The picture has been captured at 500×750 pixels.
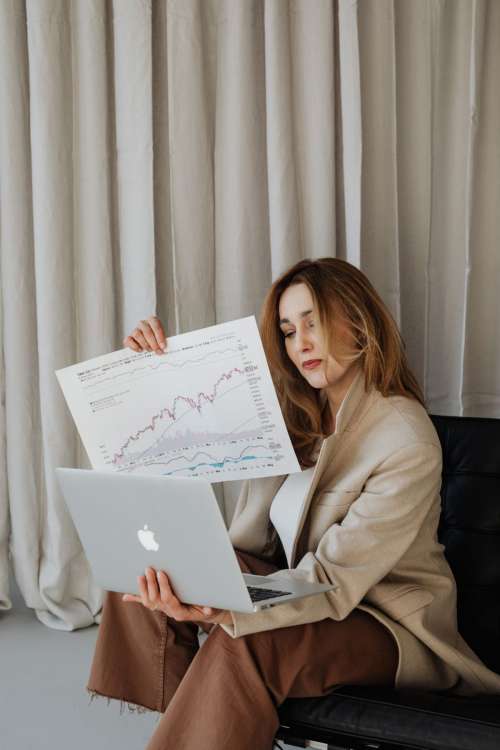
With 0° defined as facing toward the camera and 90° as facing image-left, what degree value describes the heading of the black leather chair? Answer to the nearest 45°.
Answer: approximately 45°

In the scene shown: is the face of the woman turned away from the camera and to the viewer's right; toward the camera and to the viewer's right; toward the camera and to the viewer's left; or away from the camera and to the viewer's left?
toward the camera and to the viewer's left

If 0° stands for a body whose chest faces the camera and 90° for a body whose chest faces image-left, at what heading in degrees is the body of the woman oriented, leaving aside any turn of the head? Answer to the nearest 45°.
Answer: approximately 45°
